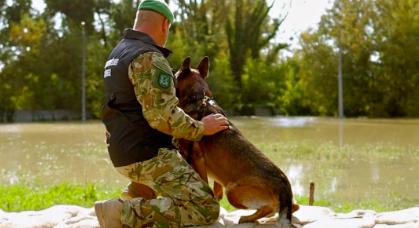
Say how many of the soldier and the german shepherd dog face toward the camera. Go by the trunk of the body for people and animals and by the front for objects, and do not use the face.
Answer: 0

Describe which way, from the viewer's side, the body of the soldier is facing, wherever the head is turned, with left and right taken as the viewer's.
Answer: facing away from the viewer and to the right of the viewer

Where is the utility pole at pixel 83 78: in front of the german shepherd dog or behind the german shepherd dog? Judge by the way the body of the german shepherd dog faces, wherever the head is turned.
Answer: in front

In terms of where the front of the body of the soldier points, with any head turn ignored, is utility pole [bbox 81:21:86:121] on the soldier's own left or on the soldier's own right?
on the soldier's own left

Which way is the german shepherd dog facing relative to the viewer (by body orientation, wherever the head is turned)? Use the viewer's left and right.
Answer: facing away from the viewer and to the left of the viewer
